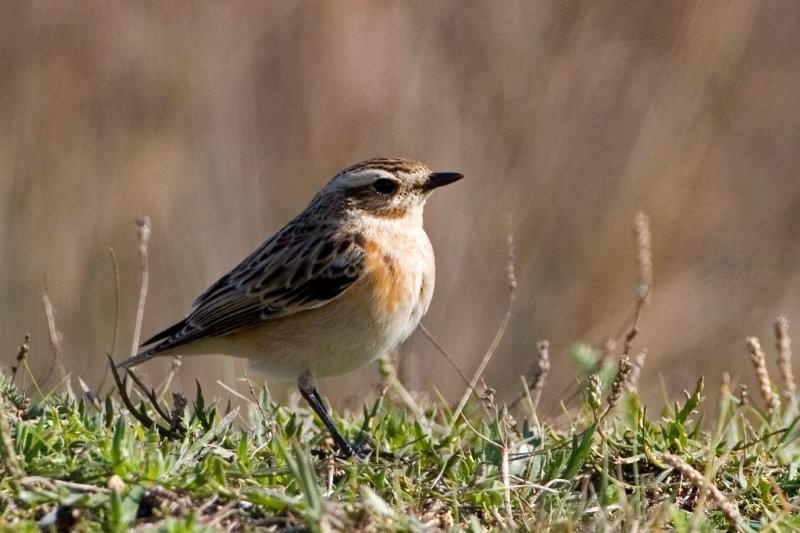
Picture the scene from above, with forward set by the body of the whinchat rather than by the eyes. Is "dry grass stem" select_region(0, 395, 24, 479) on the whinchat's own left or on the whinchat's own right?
on the whinchat's own right

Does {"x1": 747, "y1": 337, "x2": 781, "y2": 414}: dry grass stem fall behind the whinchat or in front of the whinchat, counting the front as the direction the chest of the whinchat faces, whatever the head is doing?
in front

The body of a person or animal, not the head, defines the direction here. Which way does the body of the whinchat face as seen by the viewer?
to the viewer's right

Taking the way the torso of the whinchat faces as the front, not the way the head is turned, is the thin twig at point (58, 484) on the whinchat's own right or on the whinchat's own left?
on the whinchat's own right
